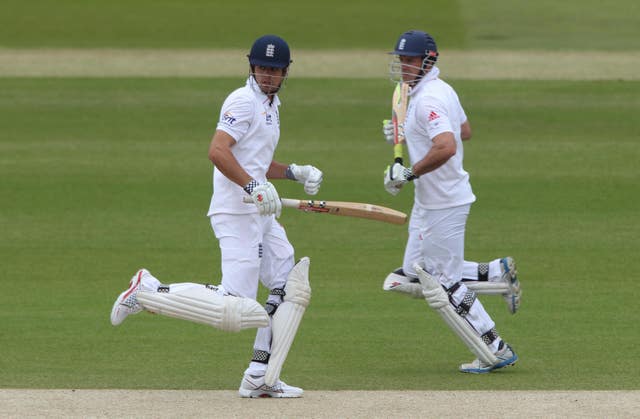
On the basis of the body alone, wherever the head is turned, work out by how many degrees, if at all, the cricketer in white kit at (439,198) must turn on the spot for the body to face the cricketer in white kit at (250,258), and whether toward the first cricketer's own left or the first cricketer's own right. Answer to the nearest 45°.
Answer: approximately 45° to the first cricketer's own left

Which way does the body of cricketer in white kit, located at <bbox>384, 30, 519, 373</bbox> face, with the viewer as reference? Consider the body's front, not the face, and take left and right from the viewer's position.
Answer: facing to the left of the viewer
